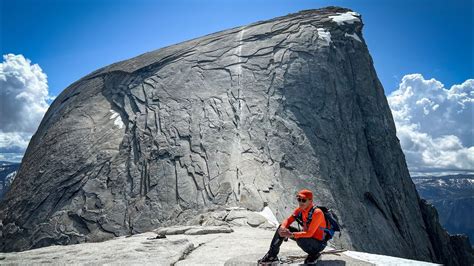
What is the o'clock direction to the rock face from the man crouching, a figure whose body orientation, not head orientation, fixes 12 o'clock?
The rock face is roughly at 4 o'clock from the man crouching.

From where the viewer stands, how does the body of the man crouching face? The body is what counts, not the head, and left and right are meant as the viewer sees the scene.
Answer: facing the viewer and to the left of the viewer
